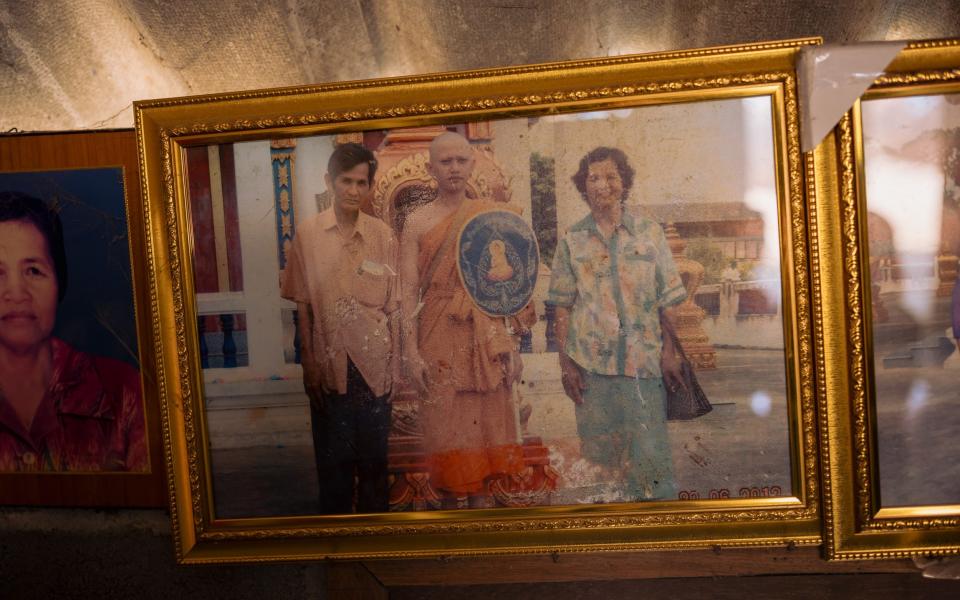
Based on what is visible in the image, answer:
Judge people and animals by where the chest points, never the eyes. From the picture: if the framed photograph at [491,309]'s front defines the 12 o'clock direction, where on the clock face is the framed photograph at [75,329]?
the framed photograph at [75,329] is roughly at 3 o'clock from the framed photograph at [491,309].

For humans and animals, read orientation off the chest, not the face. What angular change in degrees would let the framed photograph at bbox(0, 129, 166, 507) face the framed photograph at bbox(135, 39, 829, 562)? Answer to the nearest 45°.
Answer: approximately 45° to its left

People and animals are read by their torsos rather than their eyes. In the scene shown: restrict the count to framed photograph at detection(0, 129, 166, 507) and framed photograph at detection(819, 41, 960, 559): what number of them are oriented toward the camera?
2

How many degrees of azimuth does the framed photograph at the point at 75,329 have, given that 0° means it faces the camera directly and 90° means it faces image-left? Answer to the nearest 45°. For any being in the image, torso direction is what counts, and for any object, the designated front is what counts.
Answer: approximately 0°

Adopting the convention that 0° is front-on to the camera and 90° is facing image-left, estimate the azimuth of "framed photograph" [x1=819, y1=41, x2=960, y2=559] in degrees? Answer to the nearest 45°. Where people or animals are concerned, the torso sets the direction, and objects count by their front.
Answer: approximately 0°

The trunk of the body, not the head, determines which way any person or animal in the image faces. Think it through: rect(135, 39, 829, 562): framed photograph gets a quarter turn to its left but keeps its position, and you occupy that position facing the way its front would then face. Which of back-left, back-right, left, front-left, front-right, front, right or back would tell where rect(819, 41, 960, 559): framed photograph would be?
front

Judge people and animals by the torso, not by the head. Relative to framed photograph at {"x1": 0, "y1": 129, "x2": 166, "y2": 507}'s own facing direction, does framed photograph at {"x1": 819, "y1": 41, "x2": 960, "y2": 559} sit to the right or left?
on its left
